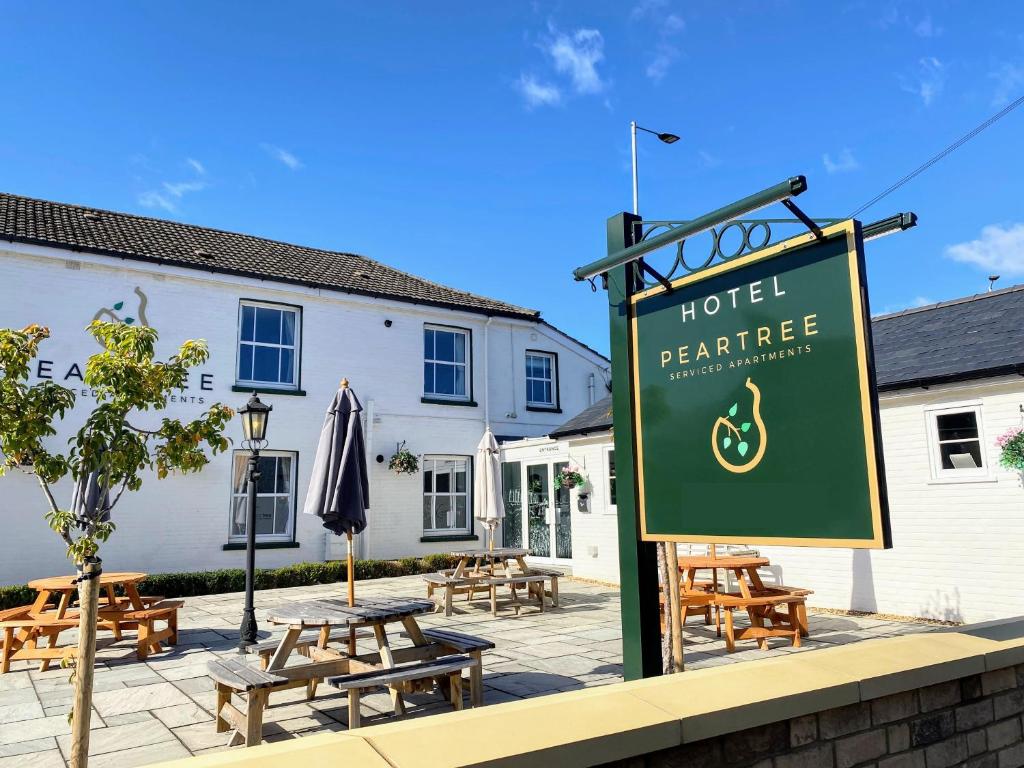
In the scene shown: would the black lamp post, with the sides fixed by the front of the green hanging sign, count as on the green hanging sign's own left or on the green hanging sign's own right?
on the green hanging sign's own right

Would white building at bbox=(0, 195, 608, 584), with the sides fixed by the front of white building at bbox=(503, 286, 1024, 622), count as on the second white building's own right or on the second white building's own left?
on the second white building's own right

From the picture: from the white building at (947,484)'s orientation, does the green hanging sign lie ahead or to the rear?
ahead

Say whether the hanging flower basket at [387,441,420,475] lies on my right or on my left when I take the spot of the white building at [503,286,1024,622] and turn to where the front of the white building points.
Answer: on my right

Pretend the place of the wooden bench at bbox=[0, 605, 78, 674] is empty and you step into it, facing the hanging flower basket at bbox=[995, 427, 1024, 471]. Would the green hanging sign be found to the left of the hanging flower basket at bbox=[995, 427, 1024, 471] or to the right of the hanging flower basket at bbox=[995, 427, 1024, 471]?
right

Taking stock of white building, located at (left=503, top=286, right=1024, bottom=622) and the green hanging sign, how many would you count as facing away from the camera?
0

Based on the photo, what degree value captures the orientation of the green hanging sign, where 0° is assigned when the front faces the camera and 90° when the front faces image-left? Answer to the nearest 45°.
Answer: approximately 45°

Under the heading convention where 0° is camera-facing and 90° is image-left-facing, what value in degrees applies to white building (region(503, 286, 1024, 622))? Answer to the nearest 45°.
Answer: approximately 45°

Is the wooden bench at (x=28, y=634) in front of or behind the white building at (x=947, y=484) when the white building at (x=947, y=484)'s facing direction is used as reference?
in front

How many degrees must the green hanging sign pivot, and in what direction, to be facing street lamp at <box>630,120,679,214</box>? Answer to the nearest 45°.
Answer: approximately 135° to its right

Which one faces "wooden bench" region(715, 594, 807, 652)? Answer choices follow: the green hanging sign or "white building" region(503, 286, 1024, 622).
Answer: the white building
